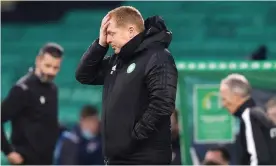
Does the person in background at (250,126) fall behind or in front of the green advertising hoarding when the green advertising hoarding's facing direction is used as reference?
in front

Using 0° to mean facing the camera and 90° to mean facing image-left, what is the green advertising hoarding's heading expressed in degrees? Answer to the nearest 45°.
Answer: approximately 0°

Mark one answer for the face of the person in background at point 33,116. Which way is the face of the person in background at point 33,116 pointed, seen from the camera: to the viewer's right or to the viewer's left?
to the viewer's right
